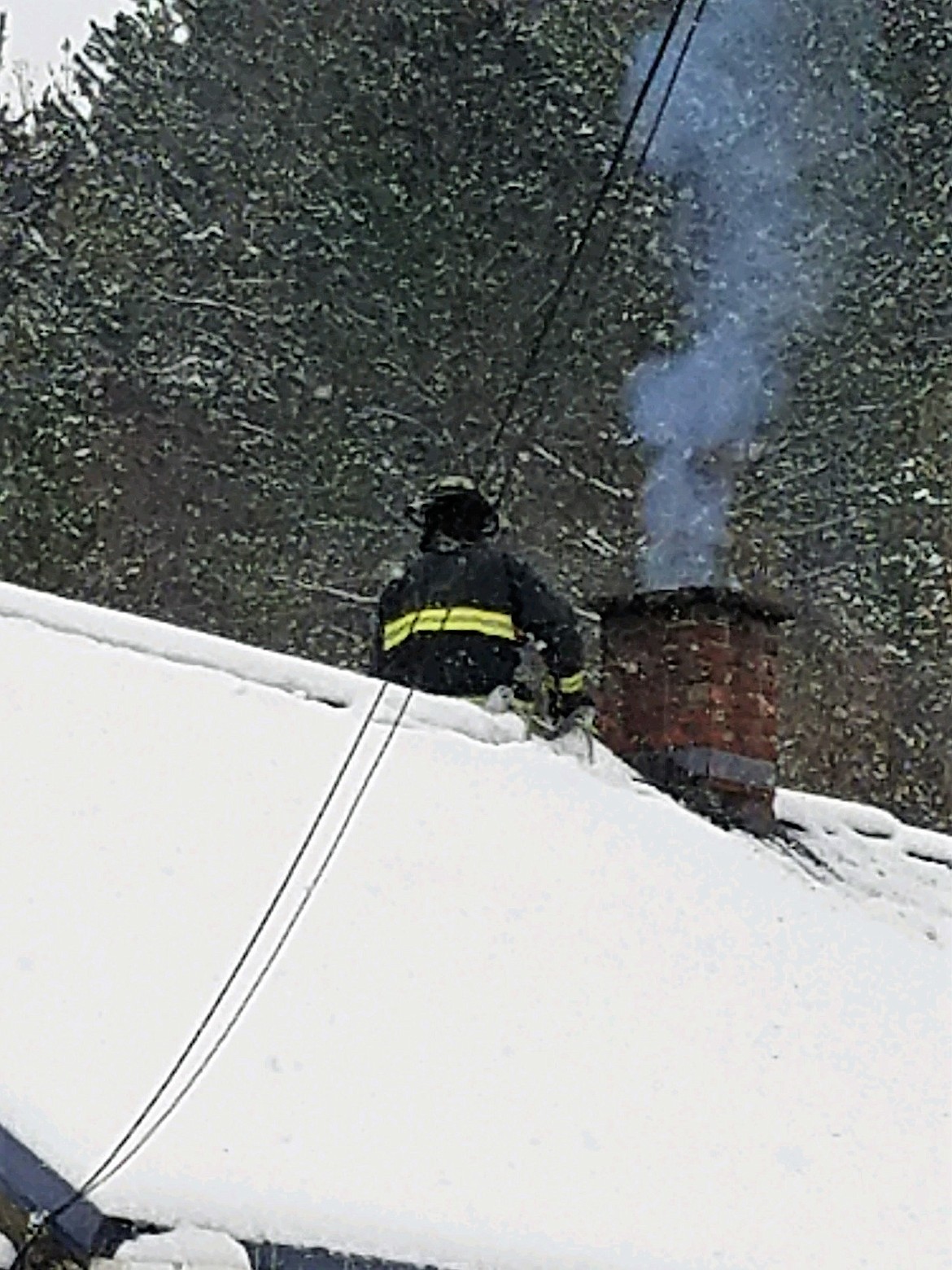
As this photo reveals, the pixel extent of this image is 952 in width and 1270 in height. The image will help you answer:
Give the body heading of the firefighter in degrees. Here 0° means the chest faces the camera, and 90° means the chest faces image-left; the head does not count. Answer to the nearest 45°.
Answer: approximately 180°

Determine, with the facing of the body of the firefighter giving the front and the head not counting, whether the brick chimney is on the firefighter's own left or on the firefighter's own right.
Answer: on the firefighter's own right
